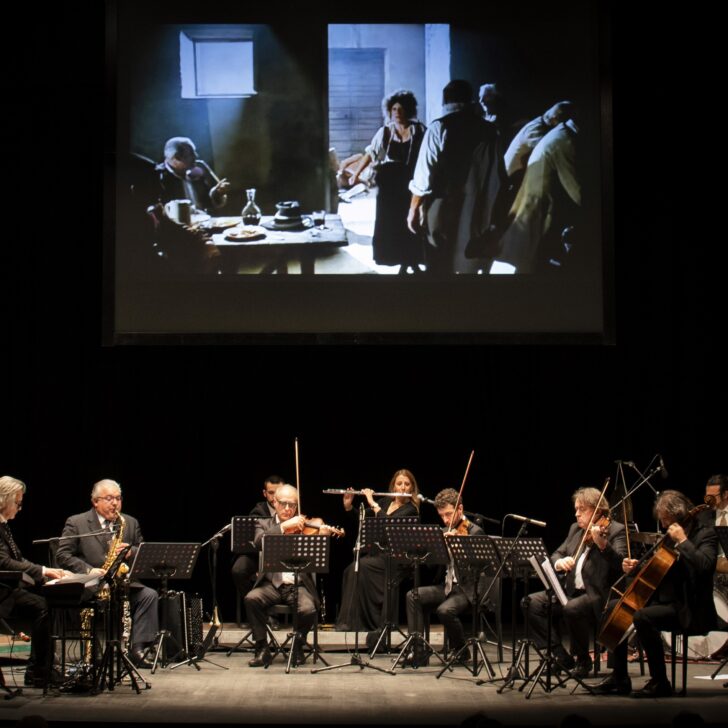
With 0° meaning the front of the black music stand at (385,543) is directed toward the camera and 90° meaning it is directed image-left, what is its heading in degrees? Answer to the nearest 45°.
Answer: approximately 180°

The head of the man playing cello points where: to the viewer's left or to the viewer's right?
to the viewer's left

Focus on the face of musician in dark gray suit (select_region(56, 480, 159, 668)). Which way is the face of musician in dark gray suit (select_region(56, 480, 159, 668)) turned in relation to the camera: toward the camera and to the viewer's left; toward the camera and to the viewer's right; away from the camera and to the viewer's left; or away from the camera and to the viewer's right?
toward the camera and to the viewer's right

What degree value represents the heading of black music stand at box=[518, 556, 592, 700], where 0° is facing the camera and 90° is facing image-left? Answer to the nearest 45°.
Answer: approximately 270°

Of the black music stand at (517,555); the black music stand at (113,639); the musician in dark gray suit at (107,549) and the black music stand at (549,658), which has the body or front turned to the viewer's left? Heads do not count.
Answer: the black music stand at (113,639)

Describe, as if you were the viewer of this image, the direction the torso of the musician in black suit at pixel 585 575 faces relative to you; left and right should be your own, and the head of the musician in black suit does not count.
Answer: facing the viewer and to the left of the viewer

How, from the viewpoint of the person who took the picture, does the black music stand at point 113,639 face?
facing to the left of the viewer

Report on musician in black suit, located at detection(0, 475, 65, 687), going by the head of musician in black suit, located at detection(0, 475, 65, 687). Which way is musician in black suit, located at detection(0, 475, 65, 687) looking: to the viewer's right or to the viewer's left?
to the viewer's right

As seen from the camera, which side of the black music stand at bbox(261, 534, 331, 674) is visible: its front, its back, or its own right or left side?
back

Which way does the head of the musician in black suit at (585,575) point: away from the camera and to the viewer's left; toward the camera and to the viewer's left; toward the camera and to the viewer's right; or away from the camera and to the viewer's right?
toward the camera and to the viewer's left
